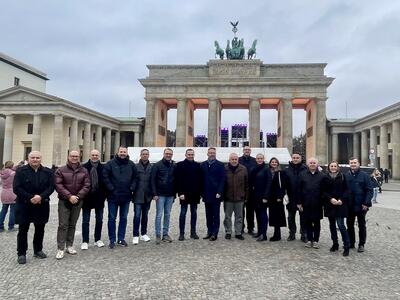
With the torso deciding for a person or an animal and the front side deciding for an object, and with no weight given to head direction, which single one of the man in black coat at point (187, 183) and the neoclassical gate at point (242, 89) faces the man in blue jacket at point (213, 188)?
the neoclassical gate

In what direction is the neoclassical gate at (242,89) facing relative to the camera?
toward the camera

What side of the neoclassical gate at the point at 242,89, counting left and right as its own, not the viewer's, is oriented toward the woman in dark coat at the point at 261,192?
front

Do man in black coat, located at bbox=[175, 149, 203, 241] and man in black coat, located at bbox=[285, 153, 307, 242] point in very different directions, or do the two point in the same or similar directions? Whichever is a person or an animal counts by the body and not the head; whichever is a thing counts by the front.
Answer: same or similar directions

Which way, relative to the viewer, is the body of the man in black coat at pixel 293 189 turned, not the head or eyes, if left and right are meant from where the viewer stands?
facing the viewer

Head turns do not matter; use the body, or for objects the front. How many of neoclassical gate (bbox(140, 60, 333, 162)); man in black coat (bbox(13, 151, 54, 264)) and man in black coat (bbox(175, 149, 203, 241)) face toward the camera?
3

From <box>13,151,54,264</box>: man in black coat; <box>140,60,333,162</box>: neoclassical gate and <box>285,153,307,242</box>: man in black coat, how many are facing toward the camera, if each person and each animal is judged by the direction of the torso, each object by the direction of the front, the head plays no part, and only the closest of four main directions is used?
3

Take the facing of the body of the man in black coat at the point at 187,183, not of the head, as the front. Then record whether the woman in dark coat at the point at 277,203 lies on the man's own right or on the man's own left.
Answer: on the man's own left

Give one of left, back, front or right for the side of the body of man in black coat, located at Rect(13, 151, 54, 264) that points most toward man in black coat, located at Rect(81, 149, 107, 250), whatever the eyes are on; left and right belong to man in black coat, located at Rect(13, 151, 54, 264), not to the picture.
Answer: left

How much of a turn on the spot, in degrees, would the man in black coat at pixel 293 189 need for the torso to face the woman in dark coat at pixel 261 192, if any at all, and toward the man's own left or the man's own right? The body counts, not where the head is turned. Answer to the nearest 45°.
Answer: approximately 90° to the man's own right

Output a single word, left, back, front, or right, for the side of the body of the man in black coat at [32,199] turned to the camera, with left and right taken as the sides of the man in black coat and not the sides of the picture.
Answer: front
